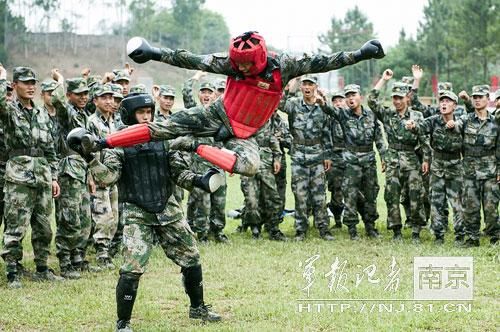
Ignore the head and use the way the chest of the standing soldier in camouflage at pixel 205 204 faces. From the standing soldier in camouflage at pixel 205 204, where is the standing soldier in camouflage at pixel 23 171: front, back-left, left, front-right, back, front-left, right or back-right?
front-right

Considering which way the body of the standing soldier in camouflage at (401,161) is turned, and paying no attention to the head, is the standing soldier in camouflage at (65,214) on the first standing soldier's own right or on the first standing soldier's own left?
on the first standing soldier's own right

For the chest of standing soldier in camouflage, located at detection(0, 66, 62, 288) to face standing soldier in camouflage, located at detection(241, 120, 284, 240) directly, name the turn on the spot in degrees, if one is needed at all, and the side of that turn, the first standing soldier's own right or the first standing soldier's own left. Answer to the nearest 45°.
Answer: approximately 90° to the first standing soldier's own left

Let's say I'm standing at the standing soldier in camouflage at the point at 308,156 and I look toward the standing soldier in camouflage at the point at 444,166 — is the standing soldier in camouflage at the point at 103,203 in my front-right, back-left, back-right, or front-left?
back-right

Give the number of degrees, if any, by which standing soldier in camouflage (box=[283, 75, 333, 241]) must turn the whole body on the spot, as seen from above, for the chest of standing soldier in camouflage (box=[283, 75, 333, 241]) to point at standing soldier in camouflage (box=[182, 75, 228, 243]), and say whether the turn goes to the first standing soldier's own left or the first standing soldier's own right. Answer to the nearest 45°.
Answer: approximately 90° to the first standing soldier's own right

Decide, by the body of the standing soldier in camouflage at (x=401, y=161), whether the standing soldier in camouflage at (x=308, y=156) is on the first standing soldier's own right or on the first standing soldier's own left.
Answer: on the first standing soldier's own right

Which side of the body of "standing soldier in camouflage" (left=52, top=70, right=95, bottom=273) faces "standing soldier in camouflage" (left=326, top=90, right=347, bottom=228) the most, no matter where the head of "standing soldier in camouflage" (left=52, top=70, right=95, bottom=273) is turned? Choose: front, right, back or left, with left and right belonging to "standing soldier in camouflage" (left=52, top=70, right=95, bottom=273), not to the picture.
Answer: left

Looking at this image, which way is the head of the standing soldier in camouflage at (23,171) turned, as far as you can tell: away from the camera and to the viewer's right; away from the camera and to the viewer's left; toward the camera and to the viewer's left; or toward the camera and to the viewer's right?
toward the camera and to the viewer's right

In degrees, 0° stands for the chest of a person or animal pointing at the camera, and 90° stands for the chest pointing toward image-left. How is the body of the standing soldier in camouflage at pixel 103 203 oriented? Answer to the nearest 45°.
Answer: approximately 315°
